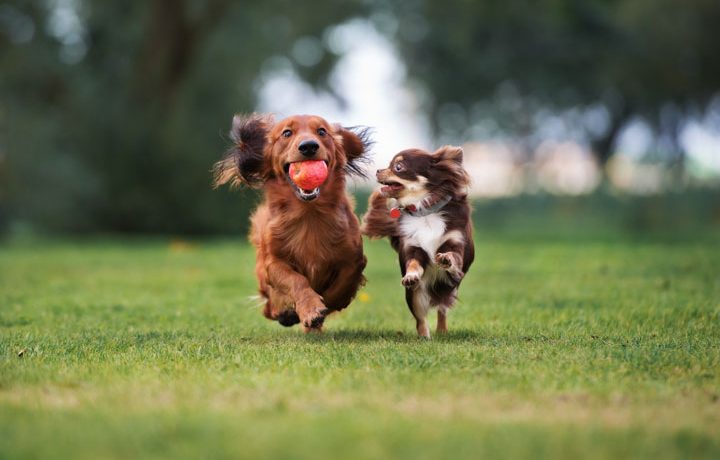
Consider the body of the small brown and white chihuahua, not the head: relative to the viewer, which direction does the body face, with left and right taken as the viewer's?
facing the viewer
